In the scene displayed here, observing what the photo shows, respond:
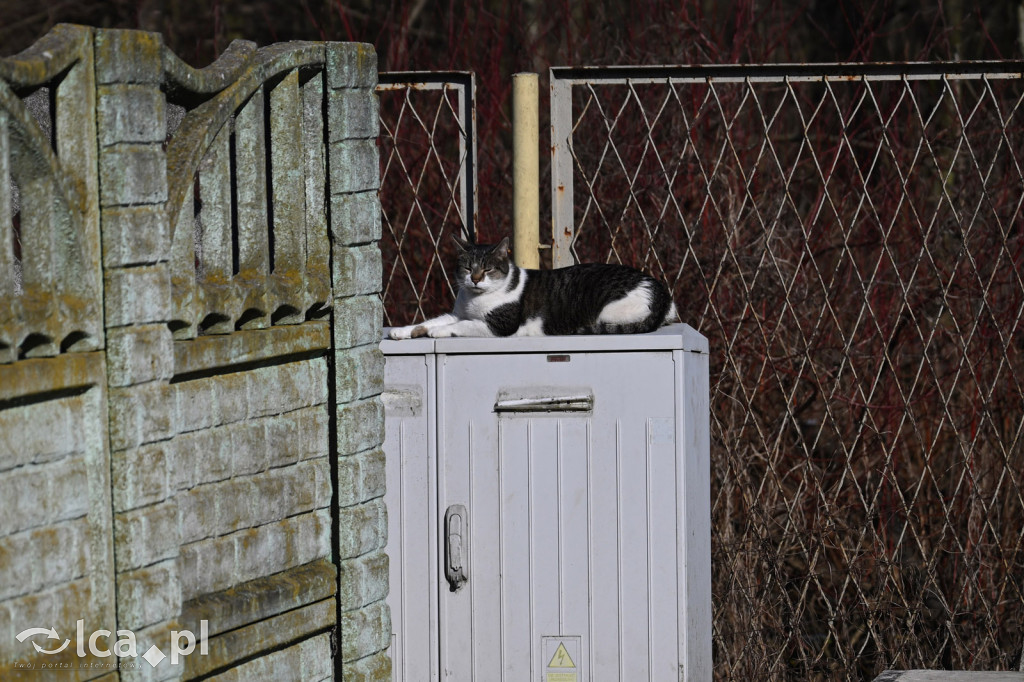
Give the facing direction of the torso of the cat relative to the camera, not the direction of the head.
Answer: to the viewer's left

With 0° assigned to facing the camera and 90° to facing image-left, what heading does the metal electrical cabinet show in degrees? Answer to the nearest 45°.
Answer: approximately 0°
